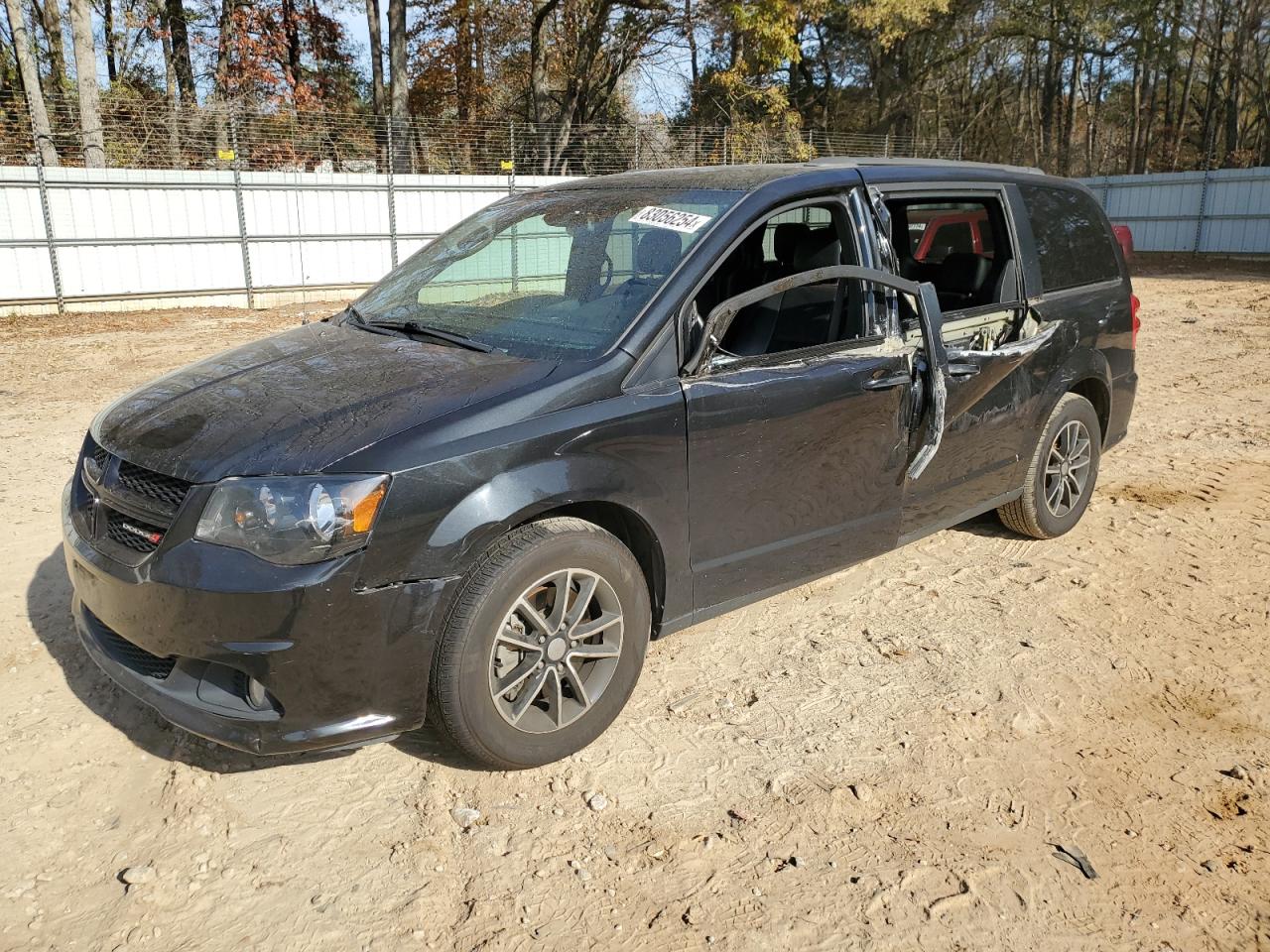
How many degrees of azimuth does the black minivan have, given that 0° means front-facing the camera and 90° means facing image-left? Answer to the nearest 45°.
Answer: approximately 45°

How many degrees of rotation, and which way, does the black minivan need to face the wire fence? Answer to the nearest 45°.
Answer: approximately 135° to its right

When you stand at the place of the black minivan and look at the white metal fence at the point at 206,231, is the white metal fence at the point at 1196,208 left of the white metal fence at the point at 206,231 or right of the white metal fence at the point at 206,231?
right

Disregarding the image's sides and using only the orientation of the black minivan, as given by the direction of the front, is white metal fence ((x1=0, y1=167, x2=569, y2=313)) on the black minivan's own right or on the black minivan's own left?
on the black minivan's own right

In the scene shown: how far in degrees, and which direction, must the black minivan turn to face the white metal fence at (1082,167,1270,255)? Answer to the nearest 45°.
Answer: approximately 180°
